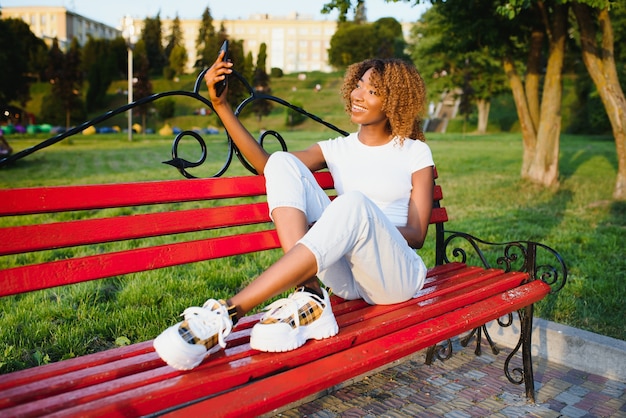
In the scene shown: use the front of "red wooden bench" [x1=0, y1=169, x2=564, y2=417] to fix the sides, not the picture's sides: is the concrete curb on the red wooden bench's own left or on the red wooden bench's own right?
on the red wooden bench's own left

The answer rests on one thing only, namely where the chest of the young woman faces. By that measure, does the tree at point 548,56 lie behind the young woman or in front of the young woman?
behind

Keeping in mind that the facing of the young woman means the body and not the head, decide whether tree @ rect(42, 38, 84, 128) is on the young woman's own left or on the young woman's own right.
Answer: on the young woman's own right

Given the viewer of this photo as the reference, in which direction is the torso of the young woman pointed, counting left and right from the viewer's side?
facing the viewer and to the left of the viewer

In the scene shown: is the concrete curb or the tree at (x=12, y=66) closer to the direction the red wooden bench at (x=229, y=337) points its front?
the concrete curb

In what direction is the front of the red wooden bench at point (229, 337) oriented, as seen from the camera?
facing the viewer and to the right of the viewer

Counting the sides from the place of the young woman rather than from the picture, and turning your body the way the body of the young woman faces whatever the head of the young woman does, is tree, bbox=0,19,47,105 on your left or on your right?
on your right

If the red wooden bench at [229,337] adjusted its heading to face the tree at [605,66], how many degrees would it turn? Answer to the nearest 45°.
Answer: approximately 90° to its left

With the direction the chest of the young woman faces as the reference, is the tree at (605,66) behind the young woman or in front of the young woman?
behind
